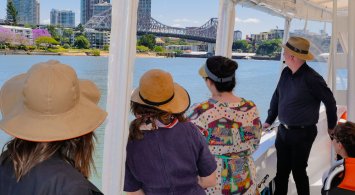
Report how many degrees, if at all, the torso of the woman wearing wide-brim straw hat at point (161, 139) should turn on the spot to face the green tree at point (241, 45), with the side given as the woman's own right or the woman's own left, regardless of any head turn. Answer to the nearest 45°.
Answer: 0° — they already face it

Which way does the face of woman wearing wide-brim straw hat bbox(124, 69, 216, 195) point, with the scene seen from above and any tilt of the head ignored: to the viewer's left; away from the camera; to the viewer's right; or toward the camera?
away from the camera

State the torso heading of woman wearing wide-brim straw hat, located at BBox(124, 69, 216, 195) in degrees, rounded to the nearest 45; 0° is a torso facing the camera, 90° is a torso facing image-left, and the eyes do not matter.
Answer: approximately 180°

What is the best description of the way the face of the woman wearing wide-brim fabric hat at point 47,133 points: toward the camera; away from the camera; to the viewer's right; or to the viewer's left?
away from the camera

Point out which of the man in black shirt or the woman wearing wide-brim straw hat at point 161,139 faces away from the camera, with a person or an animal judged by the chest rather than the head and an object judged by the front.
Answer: the woman wearing wide-brim straw hat

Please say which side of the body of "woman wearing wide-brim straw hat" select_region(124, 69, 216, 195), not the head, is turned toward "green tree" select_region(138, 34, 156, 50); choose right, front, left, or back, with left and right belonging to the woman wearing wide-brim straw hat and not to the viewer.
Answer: front

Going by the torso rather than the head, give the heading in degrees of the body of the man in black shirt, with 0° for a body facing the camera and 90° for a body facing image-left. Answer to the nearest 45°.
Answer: approximately 45°

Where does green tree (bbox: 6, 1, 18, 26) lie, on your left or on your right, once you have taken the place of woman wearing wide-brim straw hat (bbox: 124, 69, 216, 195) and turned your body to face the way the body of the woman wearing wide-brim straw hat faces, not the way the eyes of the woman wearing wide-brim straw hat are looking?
on your left

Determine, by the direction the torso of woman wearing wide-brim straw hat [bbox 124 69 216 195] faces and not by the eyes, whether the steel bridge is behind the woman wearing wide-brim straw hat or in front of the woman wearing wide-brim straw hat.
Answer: in front

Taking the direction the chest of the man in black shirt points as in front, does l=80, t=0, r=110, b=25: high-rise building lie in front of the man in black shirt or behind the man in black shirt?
in front
